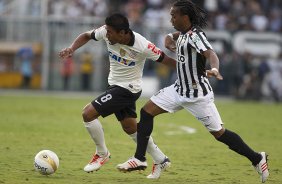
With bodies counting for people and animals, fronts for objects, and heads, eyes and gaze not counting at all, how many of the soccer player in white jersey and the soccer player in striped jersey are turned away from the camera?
0

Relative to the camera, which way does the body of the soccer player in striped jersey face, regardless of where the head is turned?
to the viewer's left

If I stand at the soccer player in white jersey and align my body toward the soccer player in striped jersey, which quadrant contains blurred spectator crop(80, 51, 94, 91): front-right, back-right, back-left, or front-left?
back-left

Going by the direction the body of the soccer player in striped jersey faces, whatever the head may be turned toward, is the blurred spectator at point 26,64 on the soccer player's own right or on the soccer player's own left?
on the soccer player's own right

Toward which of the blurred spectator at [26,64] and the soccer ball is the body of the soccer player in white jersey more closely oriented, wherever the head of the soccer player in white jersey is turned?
the soccer ball

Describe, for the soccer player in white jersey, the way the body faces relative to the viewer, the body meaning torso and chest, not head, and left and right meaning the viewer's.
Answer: facing the viewer and to the left of the viewer

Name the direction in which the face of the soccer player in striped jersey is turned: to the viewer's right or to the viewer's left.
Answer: to the viewer's left

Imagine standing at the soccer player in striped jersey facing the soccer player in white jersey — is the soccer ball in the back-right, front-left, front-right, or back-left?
front-left

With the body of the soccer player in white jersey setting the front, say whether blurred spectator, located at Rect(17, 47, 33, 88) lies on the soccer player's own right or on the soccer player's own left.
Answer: on the soccer player's own right

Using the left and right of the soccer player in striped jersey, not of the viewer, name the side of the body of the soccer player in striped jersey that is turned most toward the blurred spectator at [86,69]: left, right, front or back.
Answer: right

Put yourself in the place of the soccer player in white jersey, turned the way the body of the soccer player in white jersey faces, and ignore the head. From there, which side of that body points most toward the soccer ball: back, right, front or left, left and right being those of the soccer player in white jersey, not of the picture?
front

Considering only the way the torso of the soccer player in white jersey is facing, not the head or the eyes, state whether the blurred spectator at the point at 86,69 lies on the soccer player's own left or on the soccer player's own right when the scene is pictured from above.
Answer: on the soccer player's own right
